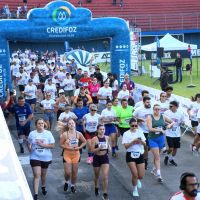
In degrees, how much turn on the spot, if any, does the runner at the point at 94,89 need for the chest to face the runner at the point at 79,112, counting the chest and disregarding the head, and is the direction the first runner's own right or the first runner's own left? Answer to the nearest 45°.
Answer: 0° — they already face them

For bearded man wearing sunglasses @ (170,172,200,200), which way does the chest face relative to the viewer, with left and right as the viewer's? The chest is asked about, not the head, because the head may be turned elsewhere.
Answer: facing the viewer and to the right of the viewer

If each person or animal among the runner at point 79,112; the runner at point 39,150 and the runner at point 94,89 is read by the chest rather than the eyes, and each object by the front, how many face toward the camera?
3

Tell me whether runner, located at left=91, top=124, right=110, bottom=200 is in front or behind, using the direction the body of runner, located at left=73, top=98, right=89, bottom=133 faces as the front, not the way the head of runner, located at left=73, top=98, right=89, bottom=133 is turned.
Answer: in front

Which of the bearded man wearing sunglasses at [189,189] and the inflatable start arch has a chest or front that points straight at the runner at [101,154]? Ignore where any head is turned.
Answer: the inflatable start arch

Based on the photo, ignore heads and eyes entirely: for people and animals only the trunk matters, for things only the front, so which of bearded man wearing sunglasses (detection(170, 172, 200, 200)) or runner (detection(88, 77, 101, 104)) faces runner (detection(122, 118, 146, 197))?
runner (detection(88, 77, 101, 104))

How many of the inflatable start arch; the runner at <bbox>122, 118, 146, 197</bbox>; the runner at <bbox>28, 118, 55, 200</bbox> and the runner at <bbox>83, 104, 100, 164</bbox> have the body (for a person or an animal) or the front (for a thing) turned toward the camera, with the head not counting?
4

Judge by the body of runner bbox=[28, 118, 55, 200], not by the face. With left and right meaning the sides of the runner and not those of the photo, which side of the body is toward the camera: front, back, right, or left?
front

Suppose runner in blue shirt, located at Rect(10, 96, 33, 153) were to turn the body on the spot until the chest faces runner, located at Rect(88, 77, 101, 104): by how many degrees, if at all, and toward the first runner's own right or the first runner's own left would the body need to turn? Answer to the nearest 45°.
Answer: approximately 135° to the first runner's own left

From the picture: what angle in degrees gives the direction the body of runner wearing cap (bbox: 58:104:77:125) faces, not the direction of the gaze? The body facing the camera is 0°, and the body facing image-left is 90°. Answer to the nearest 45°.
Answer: approximately 0°

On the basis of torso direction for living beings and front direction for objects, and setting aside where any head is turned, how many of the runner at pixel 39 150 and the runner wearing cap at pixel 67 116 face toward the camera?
2

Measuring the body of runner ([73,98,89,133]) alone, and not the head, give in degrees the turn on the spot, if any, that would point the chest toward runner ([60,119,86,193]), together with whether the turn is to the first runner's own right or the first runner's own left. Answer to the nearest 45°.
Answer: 0° — they already face them

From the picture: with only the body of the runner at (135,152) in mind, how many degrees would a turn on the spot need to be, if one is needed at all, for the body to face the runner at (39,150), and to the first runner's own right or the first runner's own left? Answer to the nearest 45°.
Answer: approximately 90° to the first runner's own right

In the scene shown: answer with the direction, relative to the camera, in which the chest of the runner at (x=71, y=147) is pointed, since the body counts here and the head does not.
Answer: toward the camera

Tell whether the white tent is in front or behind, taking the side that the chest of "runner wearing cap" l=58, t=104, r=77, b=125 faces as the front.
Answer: behind
